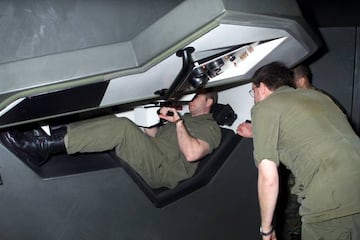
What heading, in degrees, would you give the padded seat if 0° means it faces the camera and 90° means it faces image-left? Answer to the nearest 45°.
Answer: approximately 90°
